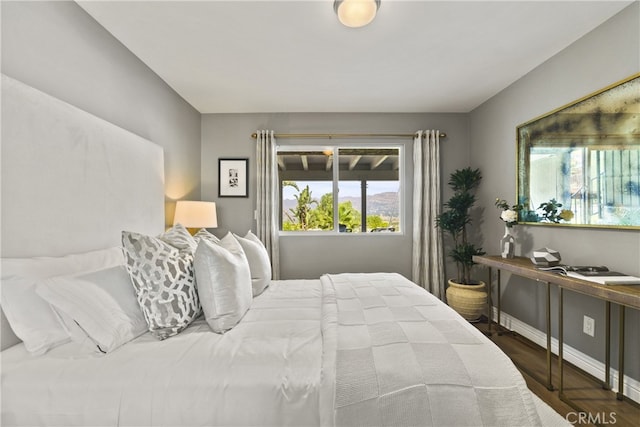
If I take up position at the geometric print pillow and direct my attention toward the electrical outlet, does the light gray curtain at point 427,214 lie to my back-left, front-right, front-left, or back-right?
front-left

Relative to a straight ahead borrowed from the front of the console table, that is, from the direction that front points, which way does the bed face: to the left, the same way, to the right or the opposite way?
the opposite way

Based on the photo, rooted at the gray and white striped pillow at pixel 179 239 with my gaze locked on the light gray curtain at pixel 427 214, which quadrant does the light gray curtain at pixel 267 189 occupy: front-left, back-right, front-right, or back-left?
front-left

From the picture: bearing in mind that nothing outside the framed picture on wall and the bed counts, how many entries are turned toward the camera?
1

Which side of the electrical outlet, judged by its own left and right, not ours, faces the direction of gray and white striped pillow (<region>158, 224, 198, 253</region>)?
front

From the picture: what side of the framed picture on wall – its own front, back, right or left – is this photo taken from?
front

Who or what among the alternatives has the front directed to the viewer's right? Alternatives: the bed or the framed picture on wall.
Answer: the bed

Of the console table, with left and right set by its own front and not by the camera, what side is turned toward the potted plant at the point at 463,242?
right

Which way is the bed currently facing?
to the viewer's right

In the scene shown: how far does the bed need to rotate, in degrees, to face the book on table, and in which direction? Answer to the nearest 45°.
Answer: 0° — it already faces it

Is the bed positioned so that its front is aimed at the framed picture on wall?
no

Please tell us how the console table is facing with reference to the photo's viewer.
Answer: facing the viewer and to the left of the viewer

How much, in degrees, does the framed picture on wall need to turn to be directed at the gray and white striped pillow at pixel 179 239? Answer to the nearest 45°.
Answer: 0° — it already faces it

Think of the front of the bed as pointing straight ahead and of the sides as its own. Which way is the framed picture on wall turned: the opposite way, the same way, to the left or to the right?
to the right

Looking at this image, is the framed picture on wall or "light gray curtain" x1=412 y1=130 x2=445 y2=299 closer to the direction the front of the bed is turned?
the light gray curtain

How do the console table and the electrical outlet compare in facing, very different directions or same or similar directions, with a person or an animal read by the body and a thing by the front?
same or similar directions

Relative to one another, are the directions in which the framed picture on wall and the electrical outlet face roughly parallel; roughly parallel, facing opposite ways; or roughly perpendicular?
roughly perpendicular

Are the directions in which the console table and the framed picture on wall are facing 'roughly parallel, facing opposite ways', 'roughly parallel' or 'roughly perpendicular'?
roughly perpendicular

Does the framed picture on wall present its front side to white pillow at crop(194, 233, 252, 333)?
yes
